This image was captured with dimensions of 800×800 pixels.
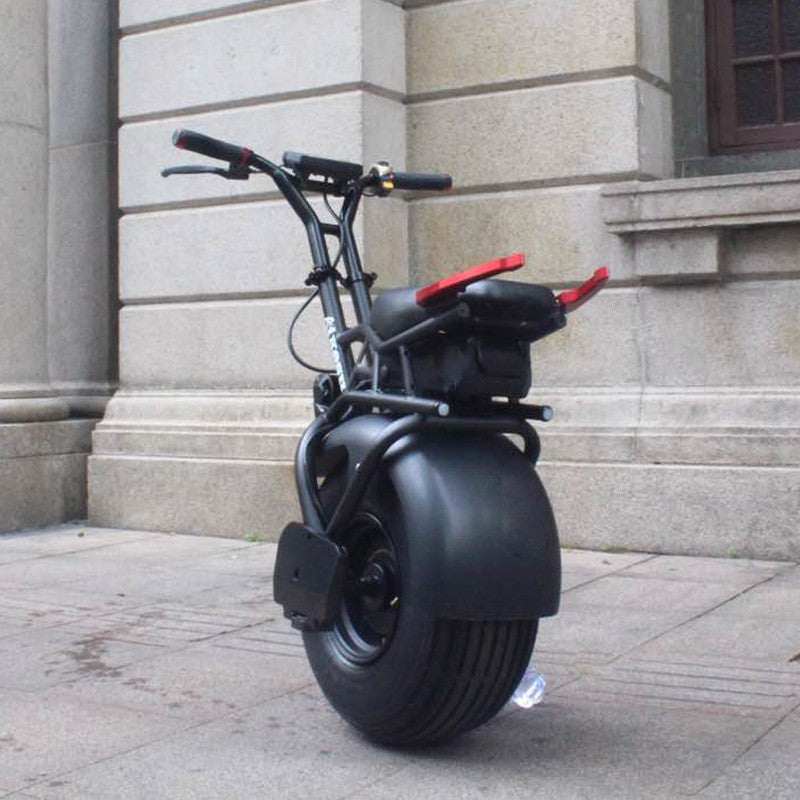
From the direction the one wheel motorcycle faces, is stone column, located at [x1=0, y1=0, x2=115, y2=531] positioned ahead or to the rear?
ahead

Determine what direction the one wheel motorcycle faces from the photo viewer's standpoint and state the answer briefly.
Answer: facing away from the viewer and to the left of the viewer

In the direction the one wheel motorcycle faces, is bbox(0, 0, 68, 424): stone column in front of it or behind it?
in front
